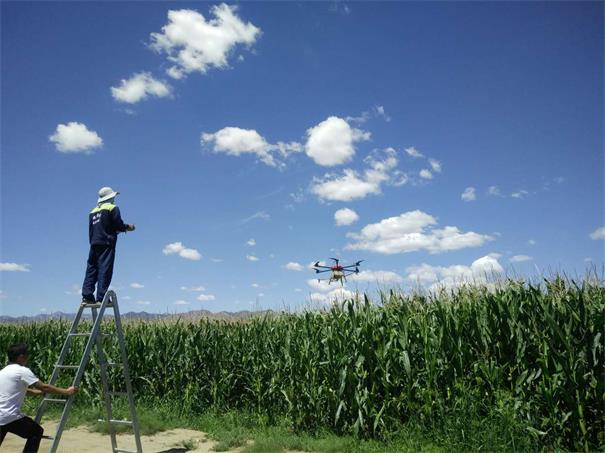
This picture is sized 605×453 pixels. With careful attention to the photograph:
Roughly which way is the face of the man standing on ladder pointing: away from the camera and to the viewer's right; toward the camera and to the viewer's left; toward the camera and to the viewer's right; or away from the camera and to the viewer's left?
away from the camera and to the viewer's right

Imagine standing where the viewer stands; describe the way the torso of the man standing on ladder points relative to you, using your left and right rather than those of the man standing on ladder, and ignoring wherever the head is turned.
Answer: facing away from the viewer and to the right of the viewer
